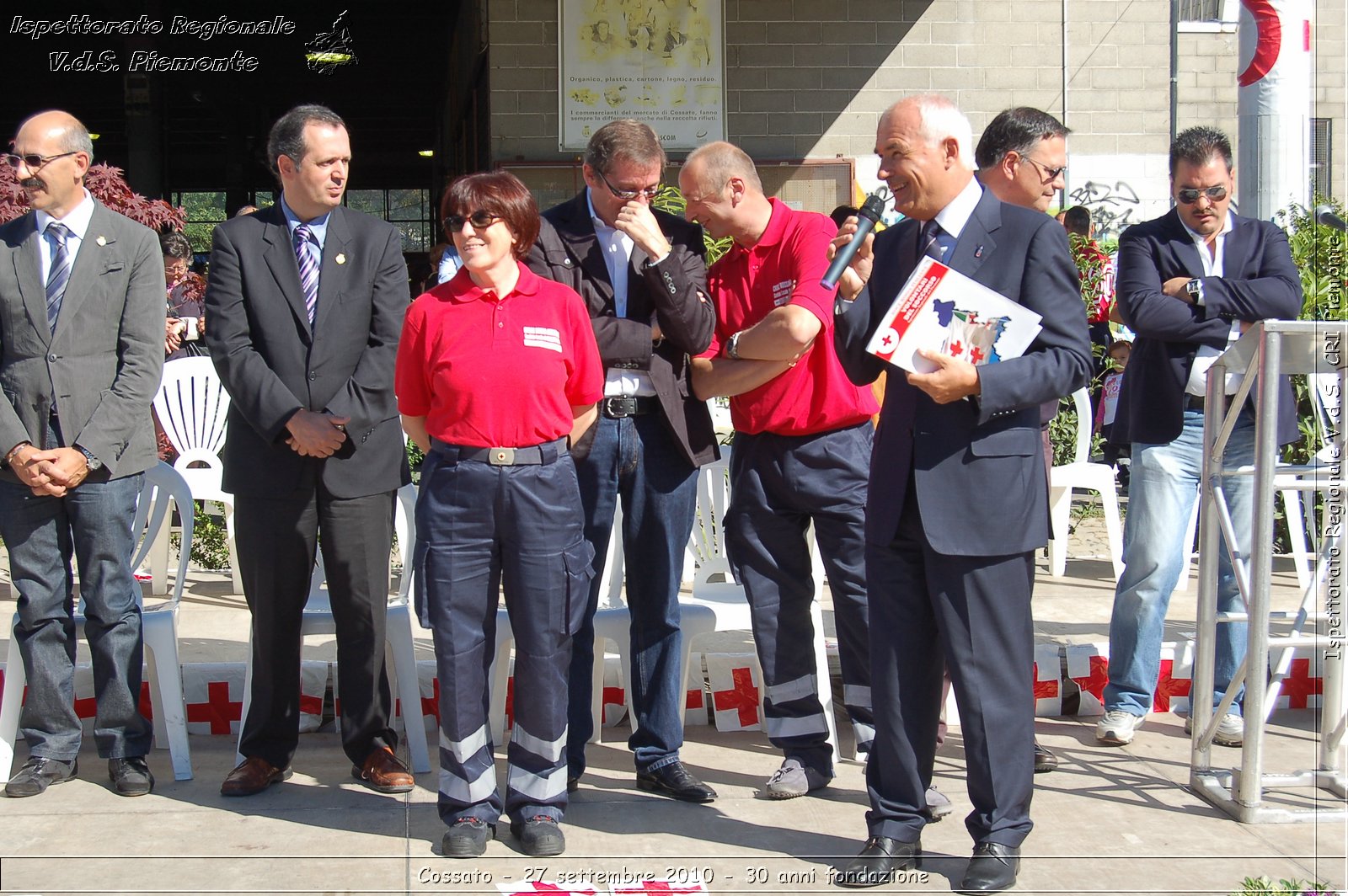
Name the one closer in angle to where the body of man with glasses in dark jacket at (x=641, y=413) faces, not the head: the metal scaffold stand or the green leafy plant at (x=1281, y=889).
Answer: the green leafy plant

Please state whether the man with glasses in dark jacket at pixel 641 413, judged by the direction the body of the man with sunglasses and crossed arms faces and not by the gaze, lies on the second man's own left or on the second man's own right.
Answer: on the second man's own right

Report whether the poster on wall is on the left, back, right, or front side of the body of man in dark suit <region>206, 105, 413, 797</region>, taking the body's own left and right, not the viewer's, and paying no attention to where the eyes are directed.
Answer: back

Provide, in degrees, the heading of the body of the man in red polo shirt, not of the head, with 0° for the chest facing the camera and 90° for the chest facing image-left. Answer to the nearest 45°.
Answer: approximately 45°

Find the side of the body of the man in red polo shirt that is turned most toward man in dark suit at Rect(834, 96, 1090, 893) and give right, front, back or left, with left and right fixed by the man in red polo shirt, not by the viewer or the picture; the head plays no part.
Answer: left

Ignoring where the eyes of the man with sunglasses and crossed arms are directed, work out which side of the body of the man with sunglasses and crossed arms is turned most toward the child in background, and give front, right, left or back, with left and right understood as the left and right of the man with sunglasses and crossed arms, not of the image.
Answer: back

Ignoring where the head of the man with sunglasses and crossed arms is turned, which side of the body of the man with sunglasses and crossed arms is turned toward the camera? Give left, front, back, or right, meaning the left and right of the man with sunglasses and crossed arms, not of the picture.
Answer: front

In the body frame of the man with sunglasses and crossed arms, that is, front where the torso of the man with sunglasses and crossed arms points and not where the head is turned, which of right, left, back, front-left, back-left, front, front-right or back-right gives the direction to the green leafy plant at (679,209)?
back-right

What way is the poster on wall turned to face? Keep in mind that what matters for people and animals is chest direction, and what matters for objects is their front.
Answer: toward the camera

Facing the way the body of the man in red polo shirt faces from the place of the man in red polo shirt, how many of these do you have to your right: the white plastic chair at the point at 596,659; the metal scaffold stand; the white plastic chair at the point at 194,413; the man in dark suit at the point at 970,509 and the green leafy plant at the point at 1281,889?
2
